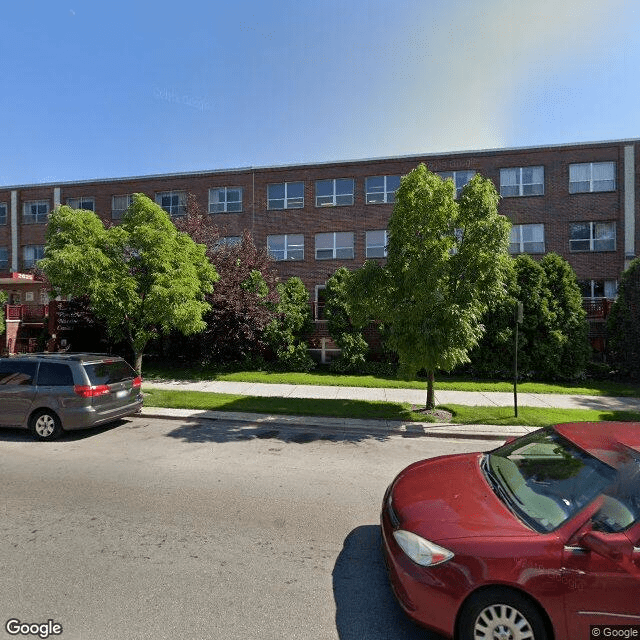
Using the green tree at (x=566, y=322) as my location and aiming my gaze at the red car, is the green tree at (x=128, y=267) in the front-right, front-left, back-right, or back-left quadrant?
front-right

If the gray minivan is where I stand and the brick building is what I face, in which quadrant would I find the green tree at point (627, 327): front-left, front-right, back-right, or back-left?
front-right

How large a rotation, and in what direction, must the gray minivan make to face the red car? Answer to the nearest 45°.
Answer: approximately 135° to its left

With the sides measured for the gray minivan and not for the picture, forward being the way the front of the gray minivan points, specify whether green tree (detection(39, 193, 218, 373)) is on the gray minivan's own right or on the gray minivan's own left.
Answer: on the gray minivan's own right

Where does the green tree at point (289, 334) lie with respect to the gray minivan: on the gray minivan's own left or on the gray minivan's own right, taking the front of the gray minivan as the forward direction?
on the gray minivan's own right

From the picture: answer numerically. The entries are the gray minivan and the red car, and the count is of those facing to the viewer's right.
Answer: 0

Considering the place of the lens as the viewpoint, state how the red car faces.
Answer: facing the viewer and to the left of the viewer

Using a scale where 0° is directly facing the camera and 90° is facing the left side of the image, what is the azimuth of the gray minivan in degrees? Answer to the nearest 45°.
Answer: approximately 135°

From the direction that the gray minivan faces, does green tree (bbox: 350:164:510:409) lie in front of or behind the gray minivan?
behind

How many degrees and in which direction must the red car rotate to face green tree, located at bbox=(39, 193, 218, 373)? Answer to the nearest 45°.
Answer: approximately 90° to its right

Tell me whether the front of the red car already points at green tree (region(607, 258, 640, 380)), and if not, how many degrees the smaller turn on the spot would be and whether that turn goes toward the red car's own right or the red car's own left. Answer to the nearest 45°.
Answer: approximately 135° to the red car's own right
